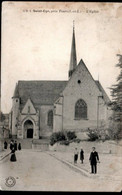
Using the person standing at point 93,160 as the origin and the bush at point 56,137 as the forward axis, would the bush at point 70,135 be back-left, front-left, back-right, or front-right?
front-right
